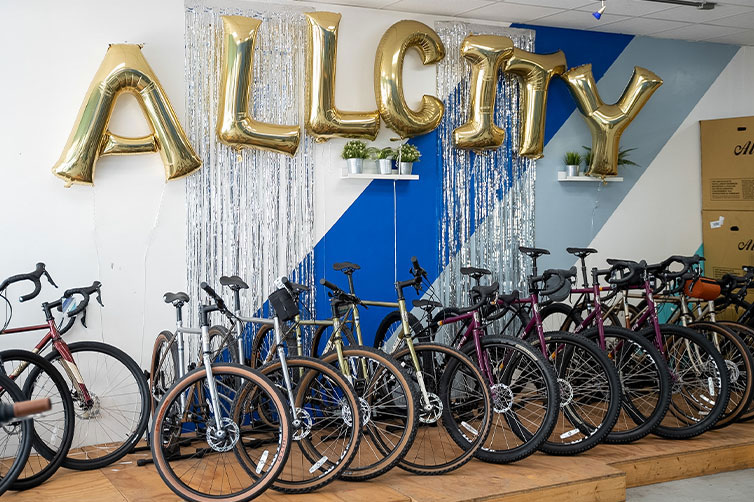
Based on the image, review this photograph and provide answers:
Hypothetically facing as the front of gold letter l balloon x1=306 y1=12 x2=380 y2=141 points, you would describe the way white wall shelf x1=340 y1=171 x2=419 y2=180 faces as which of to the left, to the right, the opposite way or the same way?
the same way

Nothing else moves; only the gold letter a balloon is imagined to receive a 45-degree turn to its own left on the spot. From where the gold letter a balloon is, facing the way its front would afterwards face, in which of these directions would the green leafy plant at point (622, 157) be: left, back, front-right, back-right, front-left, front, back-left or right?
front-left

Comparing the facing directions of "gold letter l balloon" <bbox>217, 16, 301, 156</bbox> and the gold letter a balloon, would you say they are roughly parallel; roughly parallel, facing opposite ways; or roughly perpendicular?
roughly parallel

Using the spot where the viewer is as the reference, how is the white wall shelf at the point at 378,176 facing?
facing the viewer

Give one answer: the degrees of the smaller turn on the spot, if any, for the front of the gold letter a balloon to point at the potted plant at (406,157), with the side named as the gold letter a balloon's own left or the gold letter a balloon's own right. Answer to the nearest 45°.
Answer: approximately 90° to the gold letter a balloon's own left

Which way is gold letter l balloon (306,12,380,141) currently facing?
toward the camera

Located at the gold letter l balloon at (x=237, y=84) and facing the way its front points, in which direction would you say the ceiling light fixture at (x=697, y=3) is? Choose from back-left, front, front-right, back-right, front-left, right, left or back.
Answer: left

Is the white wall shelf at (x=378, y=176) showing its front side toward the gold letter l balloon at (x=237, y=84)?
no

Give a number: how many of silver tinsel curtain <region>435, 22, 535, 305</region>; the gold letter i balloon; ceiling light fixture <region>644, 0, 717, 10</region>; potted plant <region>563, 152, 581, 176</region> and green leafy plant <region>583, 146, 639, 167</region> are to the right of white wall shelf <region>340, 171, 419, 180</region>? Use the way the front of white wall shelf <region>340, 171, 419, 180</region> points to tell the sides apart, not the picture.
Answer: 0

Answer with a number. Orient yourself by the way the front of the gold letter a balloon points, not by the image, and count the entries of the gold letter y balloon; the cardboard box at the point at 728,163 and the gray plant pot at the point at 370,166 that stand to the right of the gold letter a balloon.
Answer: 0

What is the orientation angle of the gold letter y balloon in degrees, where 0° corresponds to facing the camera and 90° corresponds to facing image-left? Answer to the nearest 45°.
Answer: approximately 0°

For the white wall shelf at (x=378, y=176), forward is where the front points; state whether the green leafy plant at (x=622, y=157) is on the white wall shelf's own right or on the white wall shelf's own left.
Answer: on the white wall shelf's own left

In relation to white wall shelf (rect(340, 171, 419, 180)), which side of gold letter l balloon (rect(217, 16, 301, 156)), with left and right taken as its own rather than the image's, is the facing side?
left

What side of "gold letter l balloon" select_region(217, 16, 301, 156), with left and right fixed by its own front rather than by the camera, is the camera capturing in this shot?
front
